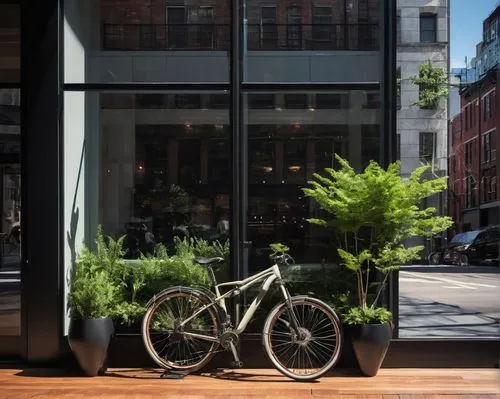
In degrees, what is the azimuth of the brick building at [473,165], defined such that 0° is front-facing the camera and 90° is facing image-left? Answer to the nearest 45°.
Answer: approximately 45°

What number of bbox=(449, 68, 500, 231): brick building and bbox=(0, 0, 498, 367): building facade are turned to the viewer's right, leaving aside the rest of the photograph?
0

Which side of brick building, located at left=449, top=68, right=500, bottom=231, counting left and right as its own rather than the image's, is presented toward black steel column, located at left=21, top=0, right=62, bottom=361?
front

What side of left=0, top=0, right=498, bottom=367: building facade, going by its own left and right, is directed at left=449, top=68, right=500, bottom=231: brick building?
back

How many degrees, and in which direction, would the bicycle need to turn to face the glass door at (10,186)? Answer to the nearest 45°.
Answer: approximately 180°

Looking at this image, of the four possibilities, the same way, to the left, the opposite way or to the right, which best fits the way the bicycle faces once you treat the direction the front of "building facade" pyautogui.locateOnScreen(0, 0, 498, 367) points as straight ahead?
to the left

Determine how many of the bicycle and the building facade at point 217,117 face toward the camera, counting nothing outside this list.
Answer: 1

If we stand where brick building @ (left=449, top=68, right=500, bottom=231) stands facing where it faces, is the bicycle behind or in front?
in front

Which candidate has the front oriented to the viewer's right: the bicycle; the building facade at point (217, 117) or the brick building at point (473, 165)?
the bicycle

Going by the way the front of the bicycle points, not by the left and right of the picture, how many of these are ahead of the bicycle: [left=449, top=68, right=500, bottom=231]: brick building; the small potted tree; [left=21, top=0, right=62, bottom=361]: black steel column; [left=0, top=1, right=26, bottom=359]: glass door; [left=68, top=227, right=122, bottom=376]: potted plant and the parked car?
3

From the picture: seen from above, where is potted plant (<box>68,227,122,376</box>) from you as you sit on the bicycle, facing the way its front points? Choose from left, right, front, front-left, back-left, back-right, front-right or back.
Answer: back

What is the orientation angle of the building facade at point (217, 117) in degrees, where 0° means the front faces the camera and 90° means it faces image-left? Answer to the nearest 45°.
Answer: approximately 0°

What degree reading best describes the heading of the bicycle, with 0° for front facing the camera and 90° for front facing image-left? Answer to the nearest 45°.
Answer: approximately 270°
